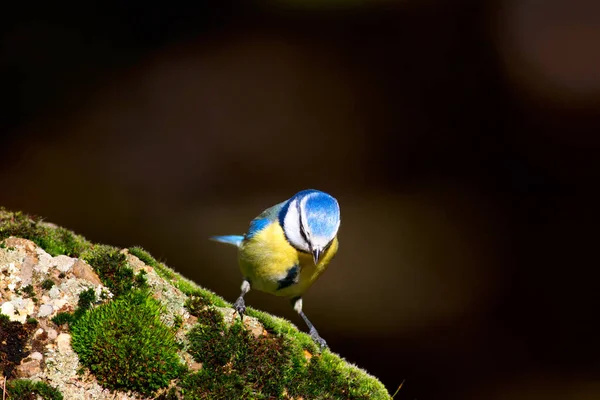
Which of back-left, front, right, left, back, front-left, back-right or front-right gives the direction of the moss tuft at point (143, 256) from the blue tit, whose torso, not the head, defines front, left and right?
right

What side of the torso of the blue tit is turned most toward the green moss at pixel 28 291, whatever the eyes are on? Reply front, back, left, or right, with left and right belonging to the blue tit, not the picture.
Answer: right

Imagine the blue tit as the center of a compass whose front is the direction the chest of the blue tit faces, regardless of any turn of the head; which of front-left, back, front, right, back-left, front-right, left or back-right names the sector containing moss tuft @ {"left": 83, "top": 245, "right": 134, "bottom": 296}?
right

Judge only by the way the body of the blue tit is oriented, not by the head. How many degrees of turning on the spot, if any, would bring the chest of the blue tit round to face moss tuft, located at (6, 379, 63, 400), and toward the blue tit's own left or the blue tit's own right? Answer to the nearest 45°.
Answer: approximately 90° to the blue tit's own right

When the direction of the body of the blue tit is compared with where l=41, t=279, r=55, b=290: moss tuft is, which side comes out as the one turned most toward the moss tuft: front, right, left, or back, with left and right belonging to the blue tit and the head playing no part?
right

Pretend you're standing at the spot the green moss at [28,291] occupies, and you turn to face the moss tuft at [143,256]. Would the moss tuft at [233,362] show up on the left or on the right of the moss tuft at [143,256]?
right

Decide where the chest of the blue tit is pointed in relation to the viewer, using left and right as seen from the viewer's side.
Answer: facing the viewer and to the right of the viewer

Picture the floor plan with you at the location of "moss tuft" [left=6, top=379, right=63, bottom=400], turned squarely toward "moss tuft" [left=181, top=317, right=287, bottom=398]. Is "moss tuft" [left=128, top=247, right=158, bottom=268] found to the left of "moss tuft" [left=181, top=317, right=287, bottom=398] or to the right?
left
